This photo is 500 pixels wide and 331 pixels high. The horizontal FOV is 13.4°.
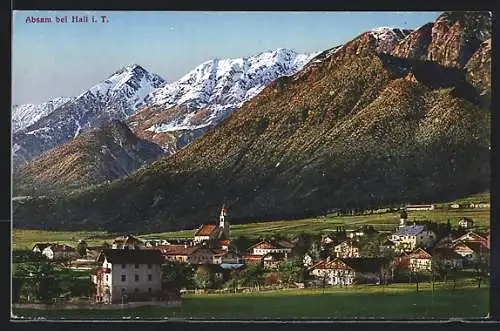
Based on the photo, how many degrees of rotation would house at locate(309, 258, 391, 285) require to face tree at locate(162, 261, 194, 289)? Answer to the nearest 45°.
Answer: approximately 45° to its right
